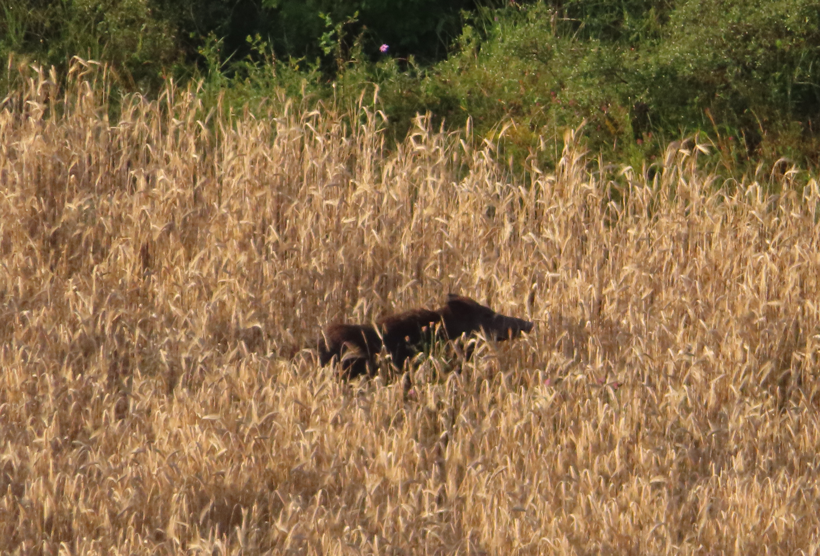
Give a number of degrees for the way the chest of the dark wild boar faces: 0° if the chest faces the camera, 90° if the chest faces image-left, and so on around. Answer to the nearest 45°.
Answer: approximately 270°
